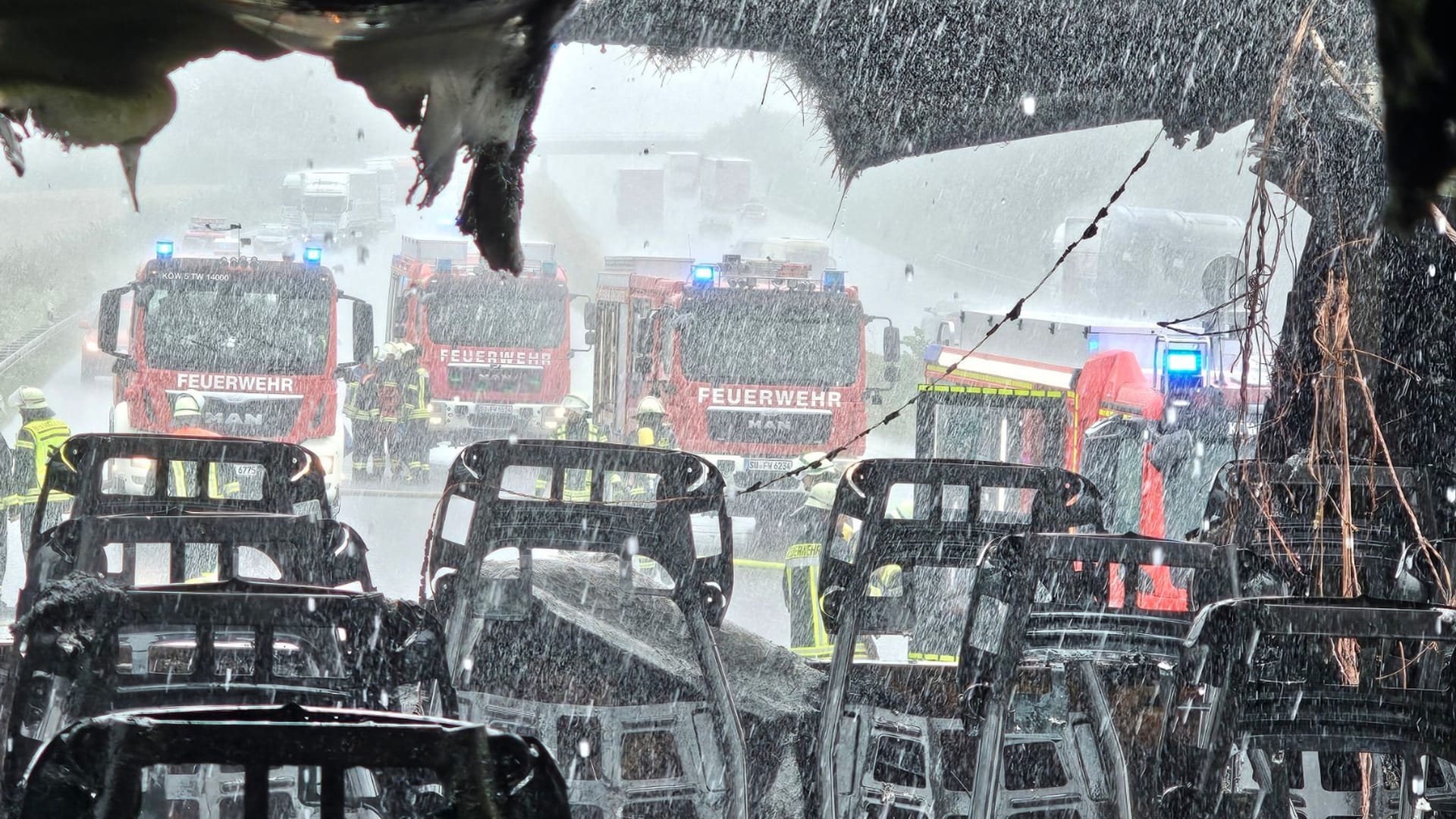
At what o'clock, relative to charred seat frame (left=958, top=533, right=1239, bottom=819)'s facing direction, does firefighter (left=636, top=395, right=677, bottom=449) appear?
The firefighter is roughly at 5 o'clock from the charred seat frame.

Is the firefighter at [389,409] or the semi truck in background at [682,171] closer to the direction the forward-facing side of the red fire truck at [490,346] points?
the firefighter

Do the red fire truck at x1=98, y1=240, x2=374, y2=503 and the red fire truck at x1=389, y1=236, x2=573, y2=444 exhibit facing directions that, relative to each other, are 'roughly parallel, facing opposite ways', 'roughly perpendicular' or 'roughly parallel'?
roughly parallel

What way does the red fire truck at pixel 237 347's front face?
toward the camera

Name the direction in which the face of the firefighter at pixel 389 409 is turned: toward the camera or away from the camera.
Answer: toward the camera

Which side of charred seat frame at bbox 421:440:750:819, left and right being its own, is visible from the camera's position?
front

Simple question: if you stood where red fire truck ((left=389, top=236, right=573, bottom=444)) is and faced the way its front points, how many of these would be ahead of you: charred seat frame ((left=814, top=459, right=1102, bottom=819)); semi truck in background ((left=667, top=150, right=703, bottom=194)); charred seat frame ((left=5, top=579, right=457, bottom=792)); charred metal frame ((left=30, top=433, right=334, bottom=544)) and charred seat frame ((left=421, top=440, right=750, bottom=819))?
4

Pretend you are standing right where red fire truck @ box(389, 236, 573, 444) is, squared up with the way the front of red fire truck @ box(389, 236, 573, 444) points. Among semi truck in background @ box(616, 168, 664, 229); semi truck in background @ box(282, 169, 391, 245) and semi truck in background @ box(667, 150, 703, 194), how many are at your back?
3

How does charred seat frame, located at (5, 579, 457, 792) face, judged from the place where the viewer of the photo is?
facing the viewer

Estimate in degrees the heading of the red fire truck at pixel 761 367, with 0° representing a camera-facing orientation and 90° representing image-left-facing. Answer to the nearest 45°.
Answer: approximately 0°
